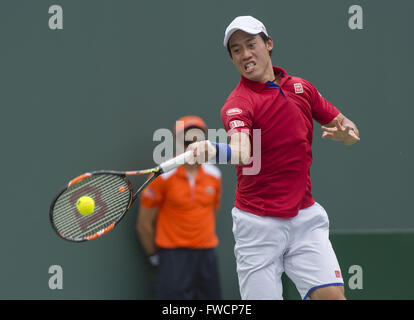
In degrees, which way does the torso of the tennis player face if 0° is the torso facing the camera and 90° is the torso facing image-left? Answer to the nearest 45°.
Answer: approximately 0°

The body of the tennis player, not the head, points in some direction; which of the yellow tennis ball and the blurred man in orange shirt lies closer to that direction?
the yellow tennis ball

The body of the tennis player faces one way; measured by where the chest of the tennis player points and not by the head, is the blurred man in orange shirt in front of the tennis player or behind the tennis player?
behind

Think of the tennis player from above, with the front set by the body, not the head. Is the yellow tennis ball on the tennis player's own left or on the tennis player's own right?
on the tennis player's own right
